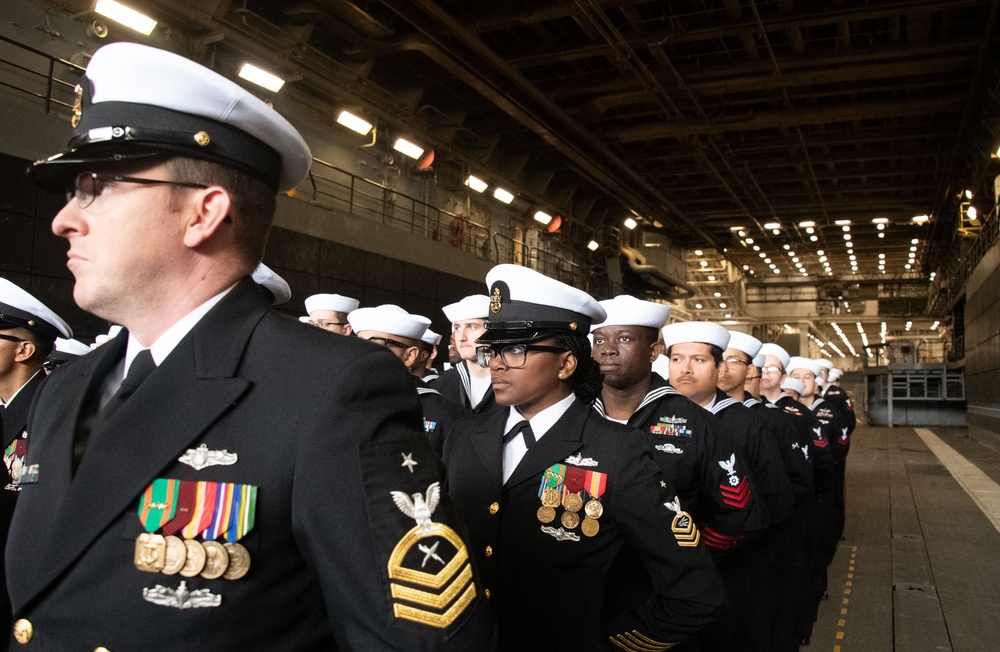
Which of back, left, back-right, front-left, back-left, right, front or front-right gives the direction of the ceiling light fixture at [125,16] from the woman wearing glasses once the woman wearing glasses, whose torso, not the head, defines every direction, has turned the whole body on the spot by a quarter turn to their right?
front

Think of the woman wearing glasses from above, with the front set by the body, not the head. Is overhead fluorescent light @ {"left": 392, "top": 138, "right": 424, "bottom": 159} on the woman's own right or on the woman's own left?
on the woman's own right

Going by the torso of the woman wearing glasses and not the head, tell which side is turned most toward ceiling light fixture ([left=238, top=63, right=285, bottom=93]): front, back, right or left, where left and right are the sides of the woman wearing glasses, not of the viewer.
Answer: right

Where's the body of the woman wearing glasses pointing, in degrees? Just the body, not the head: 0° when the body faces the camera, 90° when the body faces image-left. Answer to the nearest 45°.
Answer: approximately 45°

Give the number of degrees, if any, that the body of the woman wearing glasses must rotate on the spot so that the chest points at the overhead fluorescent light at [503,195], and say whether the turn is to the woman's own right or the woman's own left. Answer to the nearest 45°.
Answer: approximately 135° to the woman's own right

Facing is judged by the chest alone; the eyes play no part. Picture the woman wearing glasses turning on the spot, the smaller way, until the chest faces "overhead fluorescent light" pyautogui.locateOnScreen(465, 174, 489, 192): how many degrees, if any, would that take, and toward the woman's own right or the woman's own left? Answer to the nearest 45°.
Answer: approximately 135° to the woman's own right
